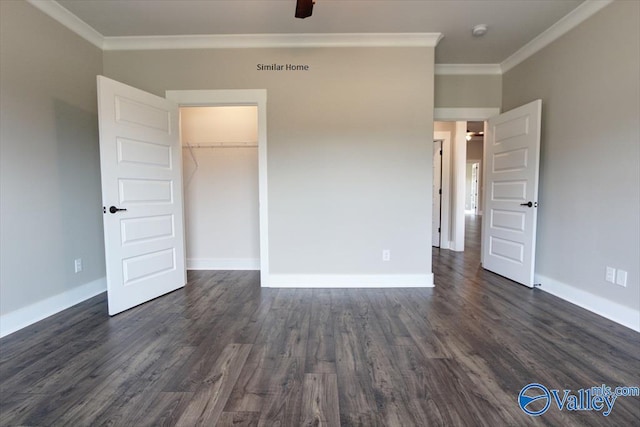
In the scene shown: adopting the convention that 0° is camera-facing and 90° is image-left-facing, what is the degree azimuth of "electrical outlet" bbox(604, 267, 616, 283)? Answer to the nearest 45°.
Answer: approximately 45°

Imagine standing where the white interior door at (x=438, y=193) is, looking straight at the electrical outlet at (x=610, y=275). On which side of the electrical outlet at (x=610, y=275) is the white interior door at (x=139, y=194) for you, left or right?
right

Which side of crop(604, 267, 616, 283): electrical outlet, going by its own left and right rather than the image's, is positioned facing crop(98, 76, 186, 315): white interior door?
front

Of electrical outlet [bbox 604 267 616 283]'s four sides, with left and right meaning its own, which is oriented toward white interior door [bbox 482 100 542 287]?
right

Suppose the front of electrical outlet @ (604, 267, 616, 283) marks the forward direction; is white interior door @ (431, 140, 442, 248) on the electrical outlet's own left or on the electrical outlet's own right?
on the electrical outlet's own right
